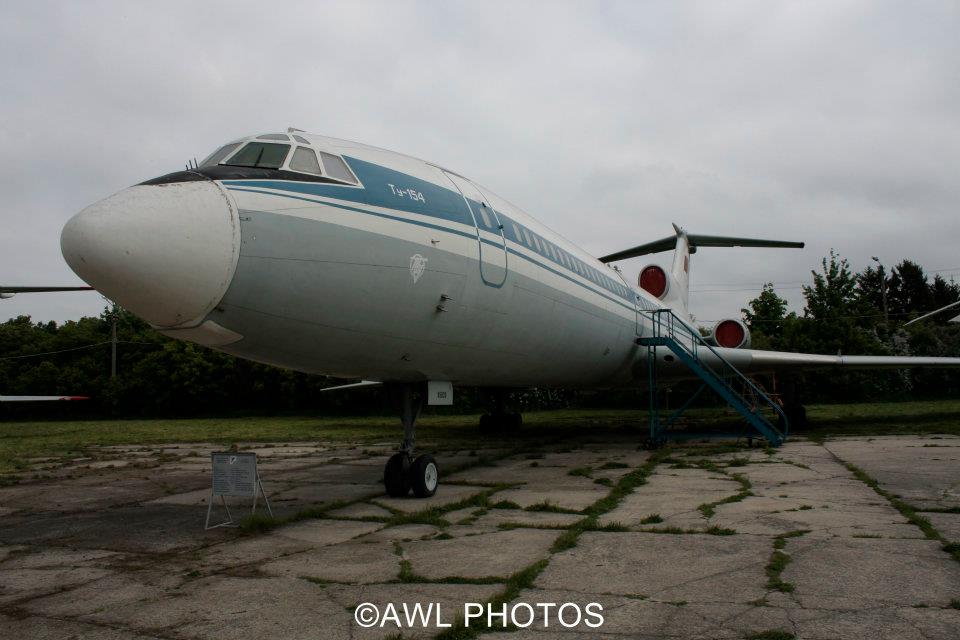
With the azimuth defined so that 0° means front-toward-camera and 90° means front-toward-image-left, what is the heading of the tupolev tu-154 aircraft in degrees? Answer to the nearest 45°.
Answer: approximately 45°
